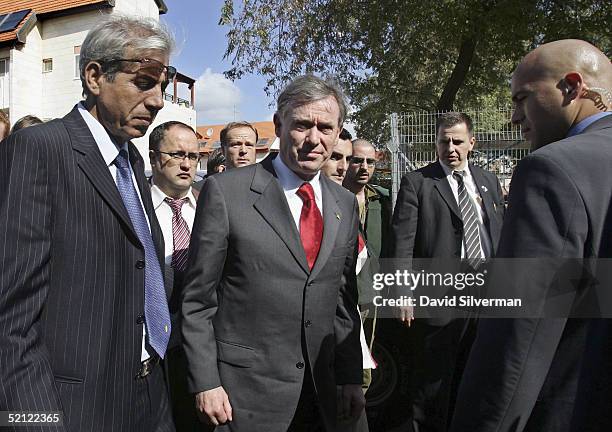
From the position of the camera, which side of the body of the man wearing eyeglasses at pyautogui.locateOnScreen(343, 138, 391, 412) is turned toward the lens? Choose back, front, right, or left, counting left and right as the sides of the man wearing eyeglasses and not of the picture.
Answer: front

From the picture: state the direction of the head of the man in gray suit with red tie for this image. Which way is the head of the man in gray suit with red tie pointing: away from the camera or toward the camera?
toward the camera

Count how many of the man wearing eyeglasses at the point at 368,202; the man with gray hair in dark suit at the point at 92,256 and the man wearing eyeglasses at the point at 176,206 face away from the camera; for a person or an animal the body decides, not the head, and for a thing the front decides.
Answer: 0

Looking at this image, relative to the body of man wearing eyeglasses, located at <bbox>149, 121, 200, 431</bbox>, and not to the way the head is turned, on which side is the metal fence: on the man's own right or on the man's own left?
on the man's own left

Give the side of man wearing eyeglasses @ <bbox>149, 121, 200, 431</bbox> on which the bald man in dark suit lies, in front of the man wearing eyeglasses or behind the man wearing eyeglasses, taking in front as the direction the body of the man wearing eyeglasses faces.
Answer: in front

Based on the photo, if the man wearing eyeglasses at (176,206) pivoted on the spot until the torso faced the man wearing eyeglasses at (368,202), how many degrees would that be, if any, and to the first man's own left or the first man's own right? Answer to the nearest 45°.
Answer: approximately 90° to the first man's own left

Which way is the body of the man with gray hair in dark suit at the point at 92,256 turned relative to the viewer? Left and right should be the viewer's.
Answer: facing the viewer and to the right of the viewer

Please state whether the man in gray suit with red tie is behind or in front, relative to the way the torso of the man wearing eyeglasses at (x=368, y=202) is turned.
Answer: in front

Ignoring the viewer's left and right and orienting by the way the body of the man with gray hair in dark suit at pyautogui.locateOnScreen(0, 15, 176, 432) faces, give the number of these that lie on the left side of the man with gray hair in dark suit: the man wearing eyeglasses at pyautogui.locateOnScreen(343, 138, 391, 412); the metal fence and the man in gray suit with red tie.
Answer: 3

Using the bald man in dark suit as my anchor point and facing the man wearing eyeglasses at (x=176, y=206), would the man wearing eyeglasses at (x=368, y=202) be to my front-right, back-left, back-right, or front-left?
front-right

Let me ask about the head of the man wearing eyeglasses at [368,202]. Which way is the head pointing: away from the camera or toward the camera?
toward the camera

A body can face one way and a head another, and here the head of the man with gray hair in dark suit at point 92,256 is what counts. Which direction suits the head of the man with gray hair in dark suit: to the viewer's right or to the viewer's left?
to the viewer's right

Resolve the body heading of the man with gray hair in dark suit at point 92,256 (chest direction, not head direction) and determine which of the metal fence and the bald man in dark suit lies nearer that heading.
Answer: the bald man in dark suit

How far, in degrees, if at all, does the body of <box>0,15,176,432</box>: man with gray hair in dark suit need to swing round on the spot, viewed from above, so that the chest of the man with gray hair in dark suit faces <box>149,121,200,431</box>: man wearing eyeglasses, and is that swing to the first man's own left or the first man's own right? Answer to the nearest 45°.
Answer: approximately 135° to the first man's own left
